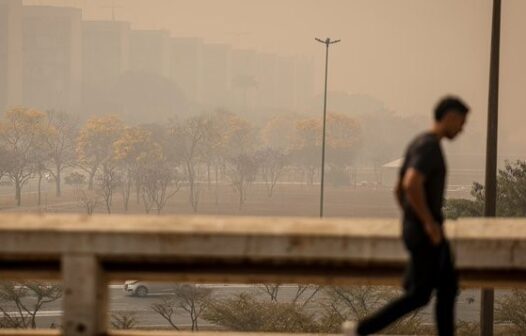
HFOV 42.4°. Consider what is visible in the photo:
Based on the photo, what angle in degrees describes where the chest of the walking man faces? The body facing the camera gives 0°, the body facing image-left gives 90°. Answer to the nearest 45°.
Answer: approximately 270°

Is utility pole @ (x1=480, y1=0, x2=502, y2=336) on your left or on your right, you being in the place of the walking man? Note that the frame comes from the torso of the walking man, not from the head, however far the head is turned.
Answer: on your left

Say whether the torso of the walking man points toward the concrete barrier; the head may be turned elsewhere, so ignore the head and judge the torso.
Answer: no

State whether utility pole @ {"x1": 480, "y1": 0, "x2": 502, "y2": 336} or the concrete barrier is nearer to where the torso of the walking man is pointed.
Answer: the utility pole

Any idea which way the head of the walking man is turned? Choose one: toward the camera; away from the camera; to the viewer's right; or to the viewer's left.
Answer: to the viewer's right
